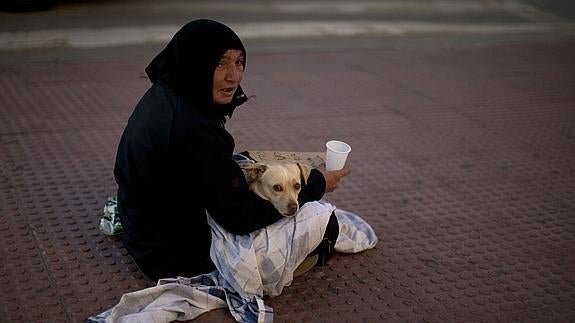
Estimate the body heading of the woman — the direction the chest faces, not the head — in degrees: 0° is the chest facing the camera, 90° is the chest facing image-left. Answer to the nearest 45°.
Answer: approximately 270°
